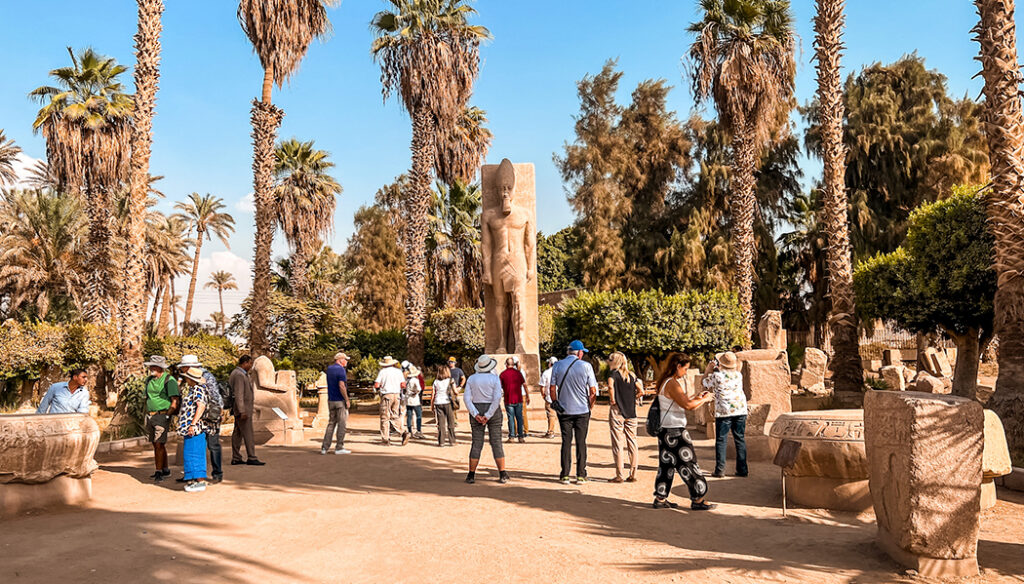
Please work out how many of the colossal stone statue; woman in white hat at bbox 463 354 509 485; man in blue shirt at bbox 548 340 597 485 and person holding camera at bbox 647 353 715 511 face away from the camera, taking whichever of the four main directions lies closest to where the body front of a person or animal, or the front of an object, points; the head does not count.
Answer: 2

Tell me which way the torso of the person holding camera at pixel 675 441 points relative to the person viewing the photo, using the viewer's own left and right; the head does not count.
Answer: facing to the right of the viewer

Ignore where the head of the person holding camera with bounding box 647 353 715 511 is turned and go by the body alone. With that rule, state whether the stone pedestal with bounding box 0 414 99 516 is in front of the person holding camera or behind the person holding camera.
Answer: behind

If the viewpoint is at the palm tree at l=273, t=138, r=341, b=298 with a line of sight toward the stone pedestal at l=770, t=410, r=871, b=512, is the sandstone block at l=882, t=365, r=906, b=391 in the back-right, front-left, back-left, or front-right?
front-left

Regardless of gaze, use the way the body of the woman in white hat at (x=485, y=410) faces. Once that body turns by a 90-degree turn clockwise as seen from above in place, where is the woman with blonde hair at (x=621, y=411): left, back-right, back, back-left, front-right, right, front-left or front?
front

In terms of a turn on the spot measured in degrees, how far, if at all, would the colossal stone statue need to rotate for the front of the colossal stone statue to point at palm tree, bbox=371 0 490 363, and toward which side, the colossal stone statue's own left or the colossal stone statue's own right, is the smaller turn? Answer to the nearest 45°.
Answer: approximately 180°

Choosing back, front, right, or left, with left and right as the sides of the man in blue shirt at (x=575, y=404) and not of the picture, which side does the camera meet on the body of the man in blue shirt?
back

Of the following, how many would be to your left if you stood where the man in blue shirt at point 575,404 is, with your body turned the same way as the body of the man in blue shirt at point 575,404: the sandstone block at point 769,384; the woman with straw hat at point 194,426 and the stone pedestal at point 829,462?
1

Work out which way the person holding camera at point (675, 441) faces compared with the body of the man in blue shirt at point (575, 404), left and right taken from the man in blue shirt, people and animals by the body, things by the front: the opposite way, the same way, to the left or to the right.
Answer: to the right

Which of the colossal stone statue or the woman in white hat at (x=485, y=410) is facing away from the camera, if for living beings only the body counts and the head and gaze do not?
the woman in white hat

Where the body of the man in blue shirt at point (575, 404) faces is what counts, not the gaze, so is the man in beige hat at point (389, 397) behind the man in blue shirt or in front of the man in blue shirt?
in front

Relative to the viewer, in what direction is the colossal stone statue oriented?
toward the camera

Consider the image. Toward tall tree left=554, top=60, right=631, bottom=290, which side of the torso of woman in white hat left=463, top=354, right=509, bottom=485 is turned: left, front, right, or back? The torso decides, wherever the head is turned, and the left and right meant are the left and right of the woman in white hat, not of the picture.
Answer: front

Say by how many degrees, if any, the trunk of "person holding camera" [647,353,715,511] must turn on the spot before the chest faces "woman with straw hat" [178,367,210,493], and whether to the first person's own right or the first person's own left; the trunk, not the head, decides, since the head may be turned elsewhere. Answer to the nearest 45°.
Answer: approximately 180°

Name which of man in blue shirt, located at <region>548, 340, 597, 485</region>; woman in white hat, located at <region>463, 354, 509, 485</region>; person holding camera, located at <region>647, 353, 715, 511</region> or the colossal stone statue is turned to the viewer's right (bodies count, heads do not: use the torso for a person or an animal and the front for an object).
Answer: the person holding camera

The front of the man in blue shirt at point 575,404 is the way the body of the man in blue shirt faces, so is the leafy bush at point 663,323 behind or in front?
in front

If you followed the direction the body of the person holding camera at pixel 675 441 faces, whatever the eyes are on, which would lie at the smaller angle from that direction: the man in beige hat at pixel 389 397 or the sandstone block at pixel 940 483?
the sandstone block

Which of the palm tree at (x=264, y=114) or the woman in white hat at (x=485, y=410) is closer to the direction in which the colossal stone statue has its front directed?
the woman in white hat

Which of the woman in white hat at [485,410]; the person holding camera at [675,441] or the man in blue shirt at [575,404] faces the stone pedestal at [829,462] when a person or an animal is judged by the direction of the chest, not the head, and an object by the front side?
the person holding camera

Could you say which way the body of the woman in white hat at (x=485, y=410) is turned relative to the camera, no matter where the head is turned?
away from the camera
